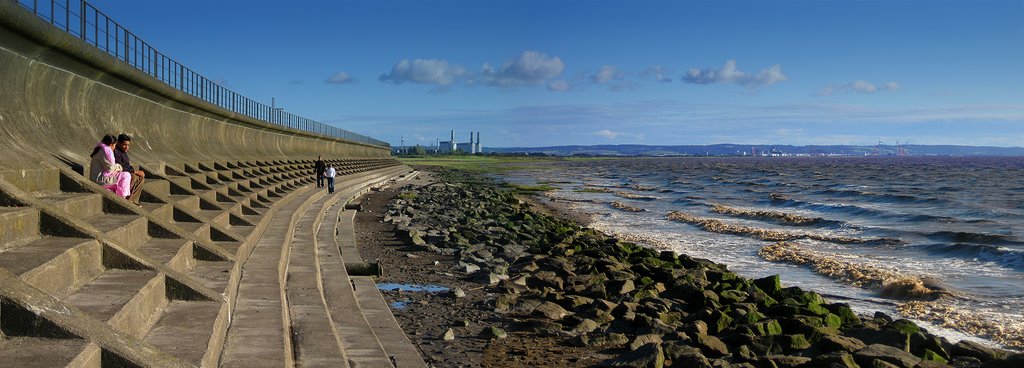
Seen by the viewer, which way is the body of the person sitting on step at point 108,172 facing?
to the viewer's right

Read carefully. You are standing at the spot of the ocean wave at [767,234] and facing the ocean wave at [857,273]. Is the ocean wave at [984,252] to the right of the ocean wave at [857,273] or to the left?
left

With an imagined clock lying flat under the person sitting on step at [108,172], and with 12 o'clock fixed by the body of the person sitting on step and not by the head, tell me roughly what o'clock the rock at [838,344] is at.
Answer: The rock is roughly at 1 o'clock from the person sitting on step.

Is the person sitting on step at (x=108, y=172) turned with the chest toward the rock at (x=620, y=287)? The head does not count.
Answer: yes

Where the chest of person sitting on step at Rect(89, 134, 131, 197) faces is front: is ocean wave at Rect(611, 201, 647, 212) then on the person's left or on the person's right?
on the person's left

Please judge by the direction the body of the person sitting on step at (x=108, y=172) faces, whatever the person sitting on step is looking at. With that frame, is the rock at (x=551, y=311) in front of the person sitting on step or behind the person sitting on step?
in front

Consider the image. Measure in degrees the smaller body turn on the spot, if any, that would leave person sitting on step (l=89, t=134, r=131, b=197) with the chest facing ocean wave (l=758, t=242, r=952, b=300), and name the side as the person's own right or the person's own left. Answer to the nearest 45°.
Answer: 0° — they already face it

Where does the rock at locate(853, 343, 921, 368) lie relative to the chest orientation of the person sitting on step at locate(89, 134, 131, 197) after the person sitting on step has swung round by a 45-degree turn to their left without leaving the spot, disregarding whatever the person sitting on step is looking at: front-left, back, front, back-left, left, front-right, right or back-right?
right

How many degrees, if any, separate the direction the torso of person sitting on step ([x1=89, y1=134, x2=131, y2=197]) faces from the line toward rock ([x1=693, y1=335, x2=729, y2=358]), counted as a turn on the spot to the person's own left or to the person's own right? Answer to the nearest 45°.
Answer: approximately 45° to the person's own right

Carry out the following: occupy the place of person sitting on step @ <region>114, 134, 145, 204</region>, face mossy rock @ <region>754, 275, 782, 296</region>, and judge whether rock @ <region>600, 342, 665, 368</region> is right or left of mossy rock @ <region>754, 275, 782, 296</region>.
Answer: right

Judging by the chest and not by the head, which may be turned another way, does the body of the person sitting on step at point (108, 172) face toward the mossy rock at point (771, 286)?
yes

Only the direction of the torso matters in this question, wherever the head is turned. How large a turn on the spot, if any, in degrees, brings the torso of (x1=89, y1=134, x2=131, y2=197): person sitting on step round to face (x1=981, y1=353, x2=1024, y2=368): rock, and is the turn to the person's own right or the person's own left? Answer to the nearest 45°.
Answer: approximately 45° to the person's own right

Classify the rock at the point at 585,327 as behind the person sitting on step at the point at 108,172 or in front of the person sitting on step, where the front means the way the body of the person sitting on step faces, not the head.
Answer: in front

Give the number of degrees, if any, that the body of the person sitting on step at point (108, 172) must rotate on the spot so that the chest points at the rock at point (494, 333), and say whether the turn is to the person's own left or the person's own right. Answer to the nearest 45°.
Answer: approximately 45° to the person's own right

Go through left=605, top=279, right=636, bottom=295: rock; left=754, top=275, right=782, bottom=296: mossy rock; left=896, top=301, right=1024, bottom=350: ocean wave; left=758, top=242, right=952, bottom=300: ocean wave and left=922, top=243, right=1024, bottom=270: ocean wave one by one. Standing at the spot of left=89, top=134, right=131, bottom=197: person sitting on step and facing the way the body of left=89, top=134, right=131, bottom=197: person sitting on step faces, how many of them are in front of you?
5

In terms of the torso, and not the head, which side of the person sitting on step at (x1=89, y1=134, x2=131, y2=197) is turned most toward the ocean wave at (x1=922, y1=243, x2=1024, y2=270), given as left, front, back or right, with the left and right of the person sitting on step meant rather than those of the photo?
front

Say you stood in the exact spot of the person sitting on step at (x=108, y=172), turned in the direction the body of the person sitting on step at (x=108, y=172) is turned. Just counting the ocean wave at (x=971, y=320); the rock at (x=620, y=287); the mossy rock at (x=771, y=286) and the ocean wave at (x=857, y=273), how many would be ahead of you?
4
